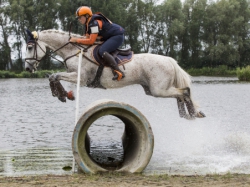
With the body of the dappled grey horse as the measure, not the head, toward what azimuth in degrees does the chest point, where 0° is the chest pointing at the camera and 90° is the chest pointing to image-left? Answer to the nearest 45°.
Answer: approximately 90°

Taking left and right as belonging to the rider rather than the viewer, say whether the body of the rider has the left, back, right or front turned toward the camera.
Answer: left
